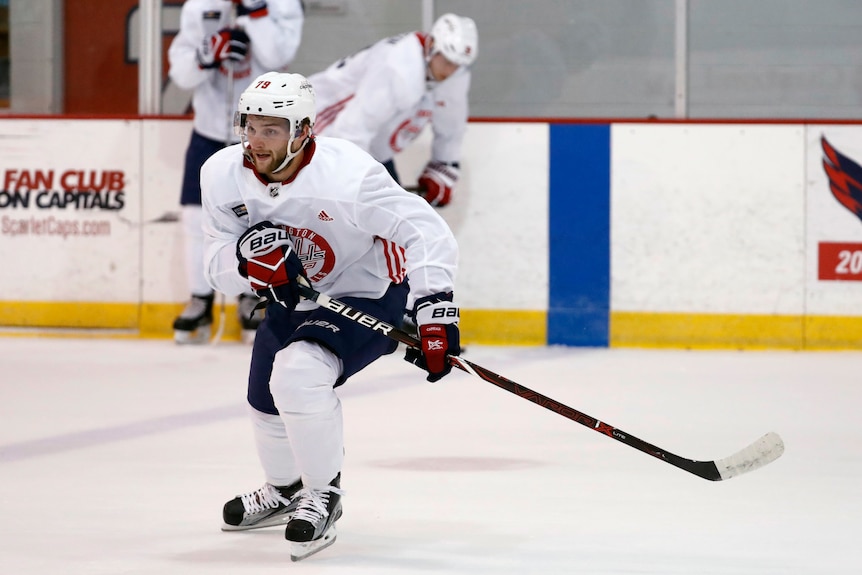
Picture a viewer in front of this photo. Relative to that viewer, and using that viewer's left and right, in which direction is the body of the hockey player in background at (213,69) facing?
facing the viewer

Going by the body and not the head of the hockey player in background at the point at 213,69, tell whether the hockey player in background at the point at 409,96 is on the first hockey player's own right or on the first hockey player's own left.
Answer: on the first hockey player's own left

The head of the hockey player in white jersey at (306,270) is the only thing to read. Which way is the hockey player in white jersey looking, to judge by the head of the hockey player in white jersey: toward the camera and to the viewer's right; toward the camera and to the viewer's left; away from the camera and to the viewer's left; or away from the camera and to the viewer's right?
toward the camera and to the viewer's left

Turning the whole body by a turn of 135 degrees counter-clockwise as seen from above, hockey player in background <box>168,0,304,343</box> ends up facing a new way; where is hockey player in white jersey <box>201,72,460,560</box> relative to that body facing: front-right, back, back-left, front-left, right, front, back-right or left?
back-right

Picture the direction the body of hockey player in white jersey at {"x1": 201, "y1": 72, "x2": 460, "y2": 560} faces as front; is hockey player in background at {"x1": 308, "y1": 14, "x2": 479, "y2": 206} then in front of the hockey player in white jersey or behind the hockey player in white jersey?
behind

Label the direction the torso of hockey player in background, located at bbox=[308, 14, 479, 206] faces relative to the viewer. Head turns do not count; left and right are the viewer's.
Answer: facing the viewer and to the right of the viewer

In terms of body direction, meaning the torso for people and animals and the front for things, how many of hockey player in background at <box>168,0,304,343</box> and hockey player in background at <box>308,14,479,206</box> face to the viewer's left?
0

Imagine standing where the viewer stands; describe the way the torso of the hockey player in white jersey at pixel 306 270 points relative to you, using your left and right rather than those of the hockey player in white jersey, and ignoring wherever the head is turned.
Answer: facing the viewer and to the left of the viewer
